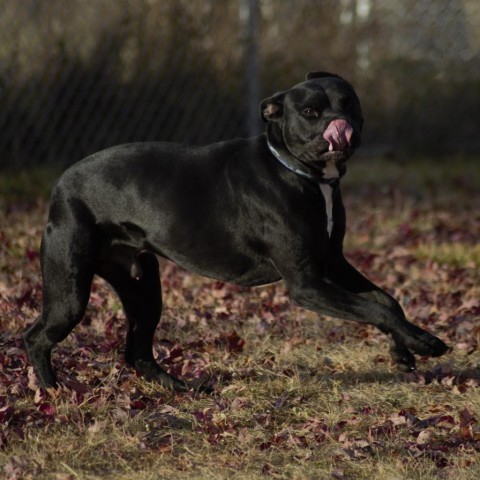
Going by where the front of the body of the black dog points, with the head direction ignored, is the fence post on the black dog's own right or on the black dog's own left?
on the black dog's own left

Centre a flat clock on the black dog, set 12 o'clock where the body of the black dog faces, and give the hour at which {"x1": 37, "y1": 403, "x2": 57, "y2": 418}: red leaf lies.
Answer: The red leaf is roughly at 5 o'clock from the black dog.

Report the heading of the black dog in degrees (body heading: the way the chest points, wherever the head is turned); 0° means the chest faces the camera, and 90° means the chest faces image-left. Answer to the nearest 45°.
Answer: approximately 270°

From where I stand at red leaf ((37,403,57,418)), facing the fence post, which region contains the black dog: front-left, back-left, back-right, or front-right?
front-right

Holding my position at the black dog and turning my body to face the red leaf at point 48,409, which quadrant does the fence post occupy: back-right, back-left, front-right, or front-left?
back-right
